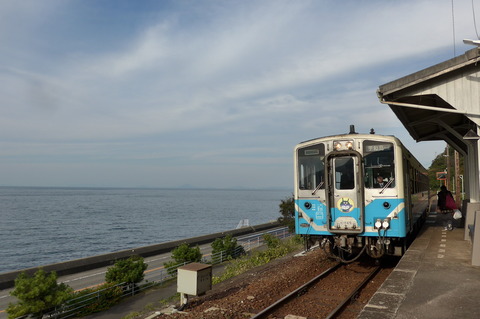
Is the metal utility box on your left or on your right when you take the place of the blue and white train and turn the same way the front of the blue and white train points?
on your right

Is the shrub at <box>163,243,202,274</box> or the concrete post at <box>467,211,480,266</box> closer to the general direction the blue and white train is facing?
the concrete post

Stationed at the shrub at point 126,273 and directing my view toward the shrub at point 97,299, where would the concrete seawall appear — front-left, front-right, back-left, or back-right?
back-right

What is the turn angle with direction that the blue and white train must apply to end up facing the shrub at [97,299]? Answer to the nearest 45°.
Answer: approximately 90° to its right

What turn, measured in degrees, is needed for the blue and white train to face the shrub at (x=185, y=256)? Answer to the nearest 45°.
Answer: approximately 135° to its right

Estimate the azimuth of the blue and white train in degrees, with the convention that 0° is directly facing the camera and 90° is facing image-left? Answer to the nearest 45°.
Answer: approximately 0°

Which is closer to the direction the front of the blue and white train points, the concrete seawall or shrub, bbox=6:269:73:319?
the shrub

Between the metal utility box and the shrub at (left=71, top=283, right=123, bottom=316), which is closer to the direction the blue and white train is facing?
the metal utility box
